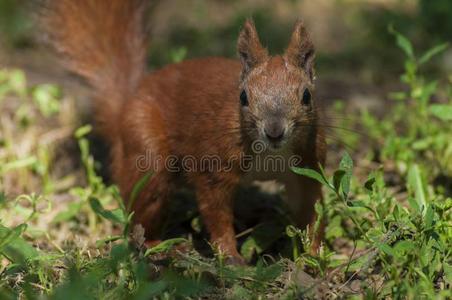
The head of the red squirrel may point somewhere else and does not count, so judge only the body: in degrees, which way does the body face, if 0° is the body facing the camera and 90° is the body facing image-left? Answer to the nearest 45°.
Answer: approximately 315°
